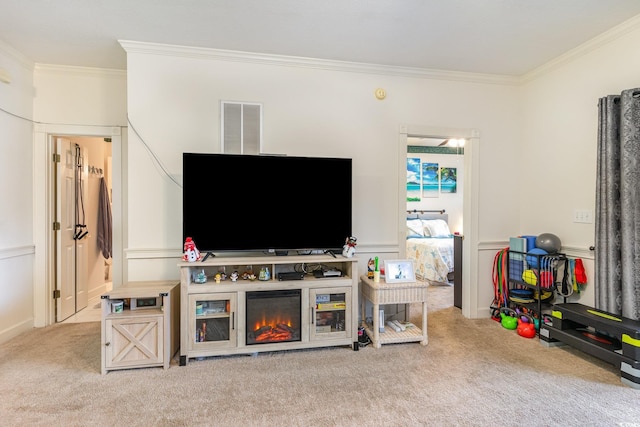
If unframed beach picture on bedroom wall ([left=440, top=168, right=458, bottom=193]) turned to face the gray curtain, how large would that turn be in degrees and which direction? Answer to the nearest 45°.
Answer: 0° — it already faces it

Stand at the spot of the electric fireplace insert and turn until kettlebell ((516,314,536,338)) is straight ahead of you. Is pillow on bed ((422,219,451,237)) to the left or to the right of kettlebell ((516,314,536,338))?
left

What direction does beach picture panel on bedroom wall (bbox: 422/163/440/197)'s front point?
toward the camera

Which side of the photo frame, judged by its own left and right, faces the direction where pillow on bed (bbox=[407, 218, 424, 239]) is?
back

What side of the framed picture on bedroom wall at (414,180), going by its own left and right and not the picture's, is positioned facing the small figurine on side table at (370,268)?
front

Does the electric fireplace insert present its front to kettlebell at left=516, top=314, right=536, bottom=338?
no

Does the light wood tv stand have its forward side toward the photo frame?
no

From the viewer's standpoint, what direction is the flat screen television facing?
toward the camera

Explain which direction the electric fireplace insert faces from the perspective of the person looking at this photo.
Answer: facing the viewer

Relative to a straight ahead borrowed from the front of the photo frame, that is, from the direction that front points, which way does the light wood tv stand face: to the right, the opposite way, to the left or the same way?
the same way

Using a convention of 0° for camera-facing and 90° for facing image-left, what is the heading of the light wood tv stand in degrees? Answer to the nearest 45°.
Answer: approximately 0°

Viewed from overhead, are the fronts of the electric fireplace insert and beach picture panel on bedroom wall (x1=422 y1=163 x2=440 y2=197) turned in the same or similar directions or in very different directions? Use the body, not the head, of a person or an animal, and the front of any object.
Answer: same or similar directions

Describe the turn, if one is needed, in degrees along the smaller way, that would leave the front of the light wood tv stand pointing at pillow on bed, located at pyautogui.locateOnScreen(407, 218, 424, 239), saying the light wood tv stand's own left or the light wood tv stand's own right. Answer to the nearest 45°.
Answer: approximately 135° to the light wood tv stand's own left

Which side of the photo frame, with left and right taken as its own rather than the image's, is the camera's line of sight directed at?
front

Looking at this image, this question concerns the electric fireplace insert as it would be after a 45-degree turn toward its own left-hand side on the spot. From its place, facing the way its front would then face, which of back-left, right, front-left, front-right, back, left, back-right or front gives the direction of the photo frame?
front-left

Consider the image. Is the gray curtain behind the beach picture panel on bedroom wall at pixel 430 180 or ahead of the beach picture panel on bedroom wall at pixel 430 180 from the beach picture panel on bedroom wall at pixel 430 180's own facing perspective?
ahead

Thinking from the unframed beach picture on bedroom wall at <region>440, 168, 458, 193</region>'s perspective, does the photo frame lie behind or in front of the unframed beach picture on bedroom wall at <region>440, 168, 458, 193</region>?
in front

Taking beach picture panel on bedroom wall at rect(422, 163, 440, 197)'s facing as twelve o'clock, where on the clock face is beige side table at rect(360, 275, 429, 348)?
The beige side table is roughly at 12 o'clock from the beach picture panel on bedroom wall.
